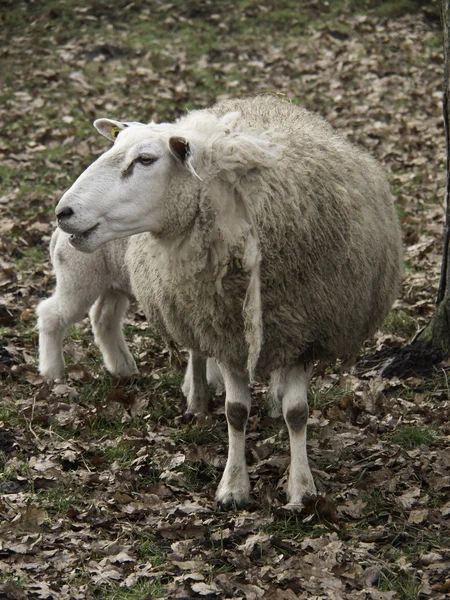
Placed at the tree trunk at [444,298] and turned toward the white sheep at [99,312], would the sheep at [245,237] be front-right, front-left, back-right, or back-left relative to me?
front-left

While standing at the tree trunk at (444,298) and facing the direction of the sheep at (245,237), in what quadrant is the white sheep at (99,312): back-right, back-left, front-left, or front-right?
front-right
